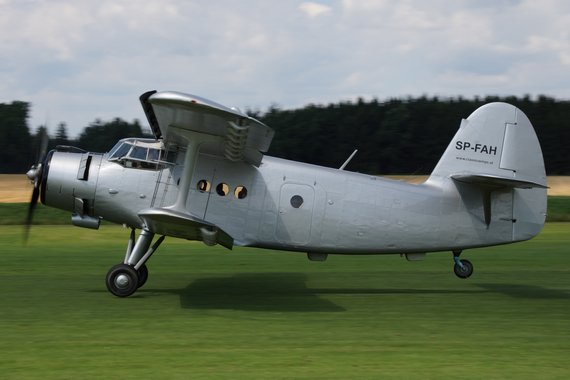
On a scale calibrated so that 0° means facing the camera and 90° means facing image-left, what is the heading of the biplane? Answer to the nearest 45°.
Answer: approximately 90°
